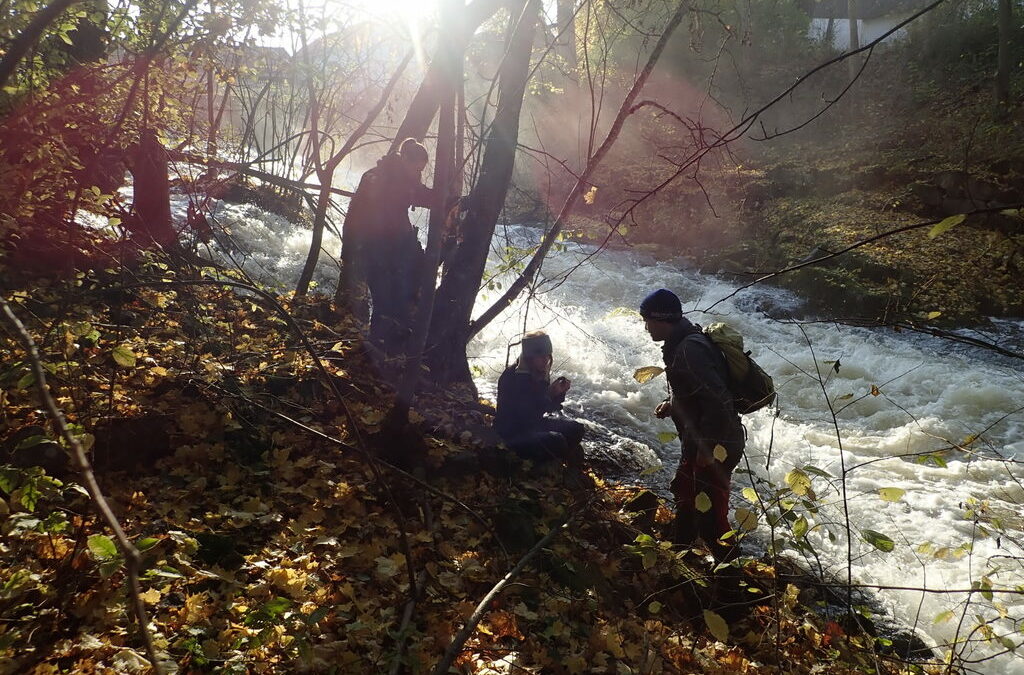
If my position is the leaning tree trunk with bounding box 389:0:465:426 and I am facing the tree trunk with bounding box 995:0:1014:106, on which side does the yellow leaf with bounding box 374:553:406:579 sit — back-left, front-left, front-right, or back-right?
back-right

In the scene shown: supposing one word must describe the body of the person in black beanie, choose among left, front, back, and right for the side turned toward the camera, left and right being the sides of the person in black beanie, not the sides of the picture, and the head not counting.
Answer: left

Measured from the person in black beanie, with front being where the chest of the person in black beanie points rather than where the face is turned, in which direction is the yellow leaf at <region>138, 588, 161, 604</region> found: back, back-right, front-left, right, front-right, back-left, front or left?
front-left

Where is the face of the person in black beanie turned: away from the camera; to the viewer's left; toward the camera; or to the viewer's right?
to the viewer's left

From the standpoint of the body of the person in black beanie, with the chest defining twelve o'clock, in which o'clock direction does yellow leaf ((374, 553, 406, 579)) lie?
The yellow leaf is roughly at 11 o'clock from the person in black beanie.

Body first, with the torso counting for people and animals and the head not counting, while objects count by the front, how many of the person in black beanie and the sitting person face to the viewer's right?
1

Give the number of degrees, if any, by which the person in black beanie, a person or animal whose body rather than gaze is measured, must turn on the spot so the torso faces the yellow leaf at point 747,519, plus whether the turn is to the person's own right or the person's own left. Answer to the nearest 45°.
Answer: approximately 90° to the person's own left

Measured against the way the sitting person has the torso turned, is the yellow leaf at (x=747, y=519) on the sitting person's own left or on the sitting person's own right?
on the sitting person's own right

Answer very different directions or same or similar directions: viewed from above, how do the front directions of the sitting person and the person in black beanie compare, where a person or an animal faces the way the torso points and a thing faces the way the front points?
very different directions

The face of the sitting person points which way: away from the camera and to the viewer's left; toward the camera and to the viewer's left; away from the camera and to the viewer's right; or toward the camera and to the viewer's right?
toward the camera and to the viewer's right

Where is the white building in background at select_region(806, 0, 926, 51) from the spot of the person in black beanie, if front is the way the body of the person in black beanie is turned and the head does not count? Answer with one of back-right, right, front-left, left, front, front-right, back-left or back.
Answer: right

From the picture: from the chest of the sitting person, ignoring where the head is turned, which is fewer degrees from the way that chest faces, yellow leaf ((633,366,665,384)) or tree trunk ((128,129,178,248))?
the yellow leaf

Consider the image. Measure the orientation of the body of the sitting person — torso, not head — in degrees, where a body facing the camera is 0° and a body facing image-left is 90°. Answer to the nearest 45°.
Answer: approximately 270°
